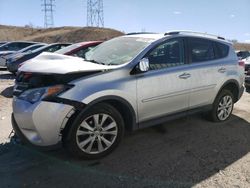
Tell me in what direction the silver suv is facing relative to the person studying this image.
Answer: facing the viewer and to the left of the viewer
